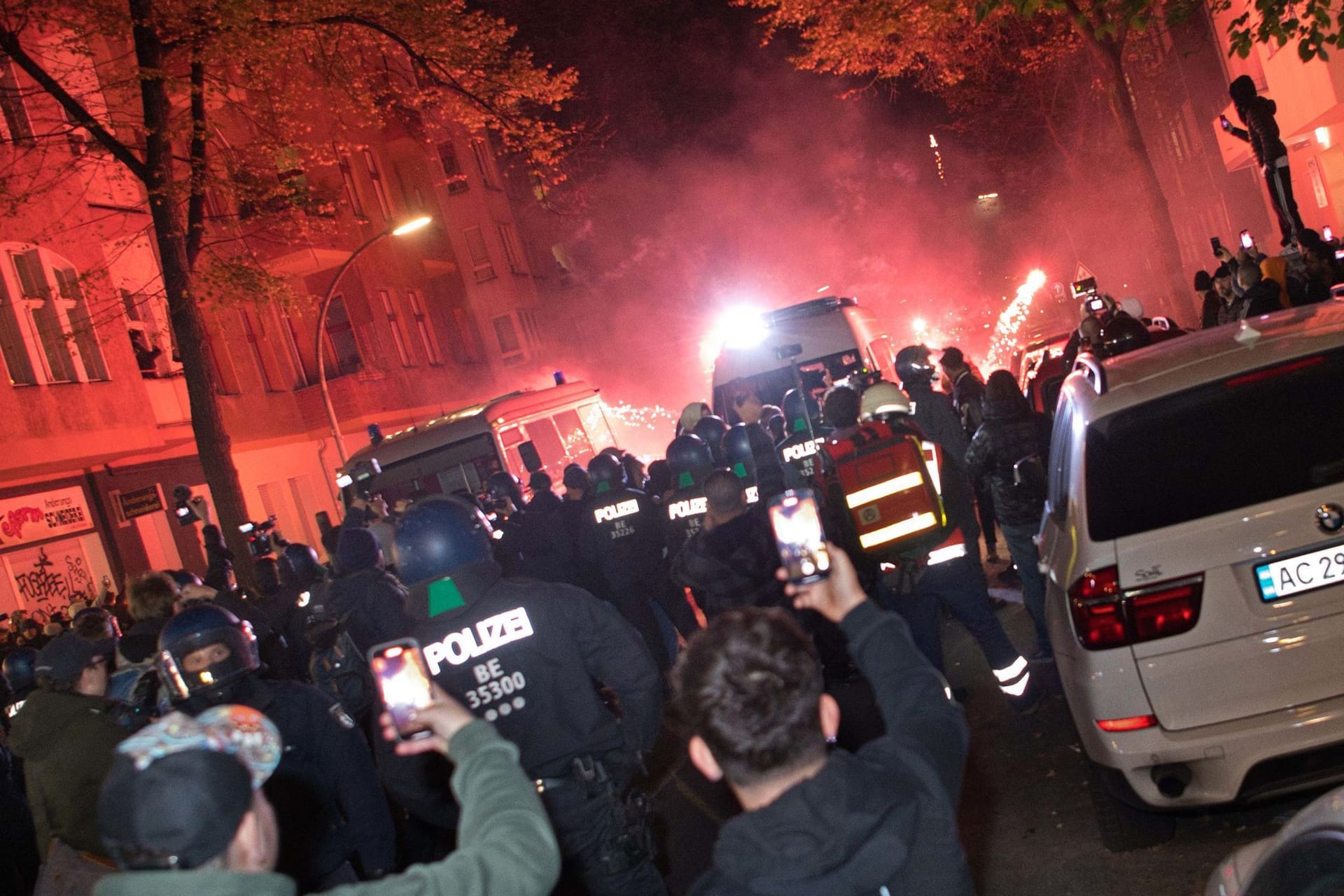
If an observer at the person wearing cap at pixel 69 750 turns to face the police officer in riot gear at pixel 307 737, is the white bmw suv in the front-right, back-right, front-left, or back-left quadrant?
front-left

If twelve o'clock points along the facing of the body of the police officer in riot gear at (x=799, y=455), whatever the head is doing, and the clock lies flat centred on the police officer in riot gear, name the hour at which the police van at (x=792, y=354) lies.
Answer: The police van is roughly at 12 o'clock from the police officer in riot gear.

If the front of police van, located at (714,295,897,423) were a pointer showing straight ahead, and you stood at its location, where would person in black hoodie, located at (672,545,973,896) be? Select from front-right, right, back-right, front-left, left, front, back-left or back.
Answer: front-left

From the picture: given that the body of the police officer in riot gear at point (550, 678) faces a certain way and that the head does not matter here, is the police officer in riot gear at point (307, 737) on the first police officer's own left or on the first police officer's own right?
on the first police officer's own left

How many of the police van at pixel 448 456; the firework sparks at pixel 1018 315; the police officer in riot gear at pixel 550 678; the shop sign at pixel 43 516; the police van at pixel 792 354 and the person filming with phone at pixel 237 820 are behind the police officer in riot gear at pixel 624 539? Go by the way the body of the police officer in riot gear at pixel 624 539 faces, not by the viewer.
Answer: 2

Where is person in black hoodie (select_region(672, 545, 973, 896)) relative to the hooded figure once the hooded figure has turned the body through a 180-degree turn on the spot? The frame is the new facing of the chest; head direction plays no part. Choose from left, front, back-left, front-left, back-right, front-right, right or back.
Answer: right

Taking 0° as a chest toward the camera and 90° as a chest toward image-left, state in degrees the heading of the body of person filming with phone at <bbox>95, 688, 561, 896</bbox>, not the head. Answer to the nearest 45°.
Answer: approximately 225°

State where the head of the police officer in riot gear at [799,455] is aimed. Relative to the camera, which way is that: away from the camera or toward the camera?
away from the camera

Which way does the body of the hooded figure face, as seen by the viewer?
to the viewer's left

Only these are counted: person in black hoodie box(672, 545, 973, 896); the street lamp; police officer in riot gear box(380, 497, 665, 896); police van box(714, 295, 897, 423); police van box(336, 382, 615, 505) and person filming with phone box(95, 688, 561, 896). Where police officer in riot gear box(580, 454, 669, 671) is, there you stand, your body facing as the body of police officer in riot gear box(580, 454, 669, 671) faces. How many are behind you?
3

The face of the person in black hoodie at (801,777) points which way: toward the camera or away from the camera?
away from the camera

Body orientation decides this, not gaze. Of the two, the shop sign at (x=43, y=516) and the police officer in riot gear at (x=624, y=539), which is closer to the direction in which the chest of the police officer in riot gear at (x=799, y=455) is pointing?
the shop sign

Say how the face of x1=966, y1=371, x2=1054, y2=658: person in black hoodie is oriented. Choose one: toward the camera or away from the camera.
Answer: away from the camera

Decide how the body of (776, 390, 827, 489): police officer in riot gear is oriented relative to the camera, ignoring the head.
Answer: away from the camera

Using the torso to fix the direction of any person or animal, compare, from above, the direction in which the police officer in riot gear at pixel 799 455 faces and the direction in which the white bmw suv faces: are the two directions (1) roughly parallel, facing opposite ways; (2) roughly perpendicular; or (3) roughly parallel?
roughly parallel

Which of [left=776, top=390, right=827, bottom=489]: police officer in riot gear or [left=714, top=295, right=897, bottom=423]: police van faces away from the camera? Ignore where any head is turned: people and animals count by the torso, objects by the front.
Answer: the police officer in riot gear

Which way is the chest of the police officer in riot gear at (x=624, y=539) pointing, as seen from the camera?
away from the camera

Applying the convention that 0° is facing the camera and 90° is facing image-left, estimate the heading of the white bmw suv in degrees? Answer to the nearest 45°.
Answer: approximately 180°

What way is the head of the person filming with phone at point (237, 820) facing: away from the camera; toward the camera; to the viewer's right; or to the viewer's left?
away from the camera

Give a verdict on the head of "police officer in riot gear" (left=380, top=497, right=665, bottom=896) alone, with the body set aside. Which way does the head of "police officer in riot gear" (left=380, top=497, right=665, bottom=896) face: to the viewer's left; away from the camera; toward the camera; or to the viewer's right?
away from the camera

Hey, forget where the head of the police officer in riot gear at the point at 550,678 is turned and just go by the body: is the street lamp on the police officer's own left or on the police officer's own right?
on the police officer's own left
